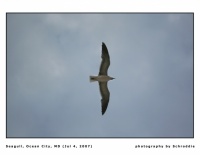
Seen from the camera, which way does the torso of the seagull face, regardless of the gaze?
to the viewer's right
